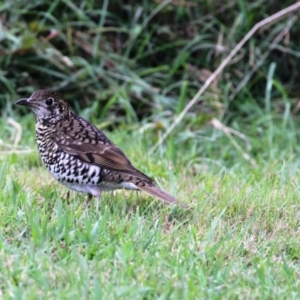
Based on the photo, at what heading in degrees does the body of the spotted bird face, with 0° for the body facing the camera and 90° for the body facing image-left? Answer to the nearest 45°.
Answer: approximately 90°
